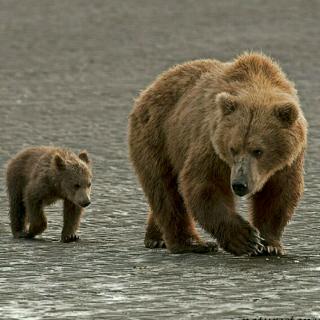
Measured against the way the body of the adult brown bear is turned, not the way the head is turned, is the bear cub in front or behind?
behind

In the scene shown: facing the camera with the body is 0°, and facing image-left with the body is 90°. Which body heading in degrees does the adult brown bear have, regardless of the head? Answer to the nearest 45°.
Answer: approximately 315°

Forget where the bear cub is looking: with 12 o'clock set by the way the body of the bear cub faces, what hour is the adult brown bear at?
The adult brown bear is roughly at 12 o'clock from the bear cub.

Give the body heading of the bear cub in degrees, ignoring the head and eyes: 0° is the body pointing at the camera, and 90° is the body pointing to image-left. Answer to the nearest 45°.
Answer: approximately 315°
